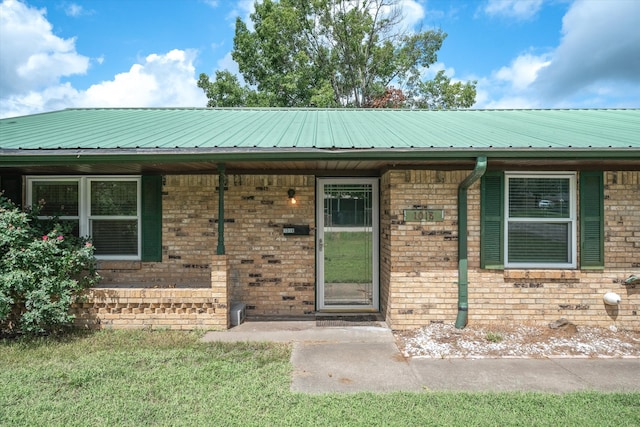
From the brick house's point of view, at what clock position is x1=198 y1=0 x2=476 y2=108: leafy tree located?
The leafy tree is roughly at 6 o'clock from the brick house.

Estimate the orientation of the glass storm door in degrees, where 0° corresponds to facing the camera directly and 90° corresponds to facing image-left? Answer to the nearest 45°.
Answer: approximately 0°

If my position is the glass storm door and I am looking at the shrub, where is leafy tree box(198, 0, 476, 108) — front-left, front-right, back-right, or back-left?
back-right

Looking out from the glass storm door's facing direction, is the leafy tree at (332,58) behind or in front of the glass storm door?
behind

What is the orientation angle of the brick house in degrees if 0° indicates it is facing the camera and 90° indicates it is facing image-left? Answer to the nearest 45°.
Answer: approximately 0°

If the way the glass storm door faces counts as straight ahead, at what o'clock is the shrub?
The shrub is roughly at 2 o'clock from the glass storm door.
